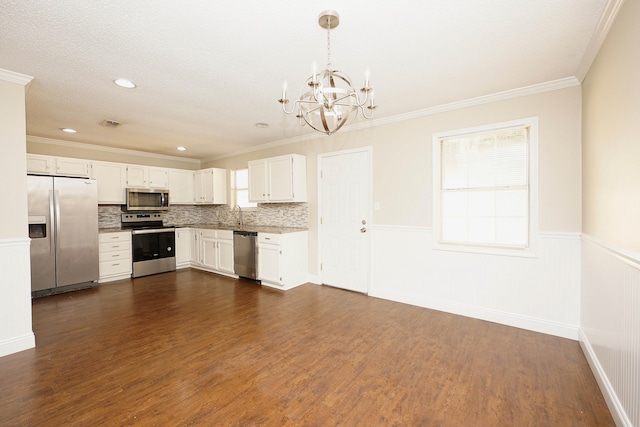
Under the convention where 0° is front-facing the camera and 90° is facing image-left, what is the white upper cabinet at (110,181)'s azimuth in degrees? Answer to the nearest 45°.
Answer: approximately 0°

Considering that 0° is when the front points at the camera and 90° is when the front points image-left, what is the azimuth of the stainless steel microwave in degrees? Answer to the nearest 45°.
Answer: approximately 0°

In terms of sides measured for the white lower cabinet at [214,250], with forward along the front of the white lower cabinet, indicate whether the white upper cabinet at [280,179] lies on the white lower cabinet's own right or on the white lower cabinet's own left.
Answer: on the white lower cabinet's own left

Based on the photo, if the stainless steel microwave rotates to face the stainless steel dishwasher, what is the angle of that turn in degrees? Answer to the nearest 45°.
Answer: approximately 45° to its left

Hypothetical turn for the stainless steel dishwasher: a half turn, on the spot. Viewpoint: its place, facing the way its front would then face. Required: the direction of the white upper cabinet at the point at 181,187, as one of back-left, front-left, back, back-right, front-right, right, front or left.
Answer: left

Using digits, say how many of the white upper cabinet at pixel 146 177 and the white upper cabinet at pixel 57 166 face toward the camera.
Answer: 2

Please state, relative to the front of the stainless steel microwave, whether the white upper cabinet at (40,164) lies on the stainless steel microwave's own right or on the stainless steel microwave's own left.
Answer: on the stainless steel microwave's own right

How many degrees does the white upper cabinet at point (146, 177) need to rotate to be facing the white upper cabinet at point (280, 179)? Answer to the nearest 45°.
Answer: approximately 45° to its left

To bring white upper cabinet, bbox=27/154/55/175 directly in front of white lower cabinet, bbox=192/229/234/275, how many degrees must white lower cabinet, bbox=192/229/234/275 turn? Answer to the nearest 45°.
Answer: approximately 45° to its right

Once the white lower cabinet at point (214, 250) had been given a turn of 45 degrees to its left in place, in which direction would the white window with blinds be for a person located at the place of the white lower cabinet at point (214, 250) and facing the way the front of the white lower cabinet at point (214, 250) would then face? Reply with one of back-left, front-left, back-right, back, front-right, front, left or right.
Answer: front-left

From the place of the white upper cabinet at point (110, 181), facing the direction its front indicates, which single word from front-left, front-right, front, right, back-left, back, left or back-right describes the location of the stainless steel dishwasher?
front-left

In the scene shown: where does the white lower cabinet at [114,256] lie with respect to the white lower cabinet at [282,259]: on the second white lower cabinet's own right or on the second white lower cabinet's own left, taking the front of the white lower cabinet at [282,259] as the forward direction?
on the second white lower cabinet's own right
